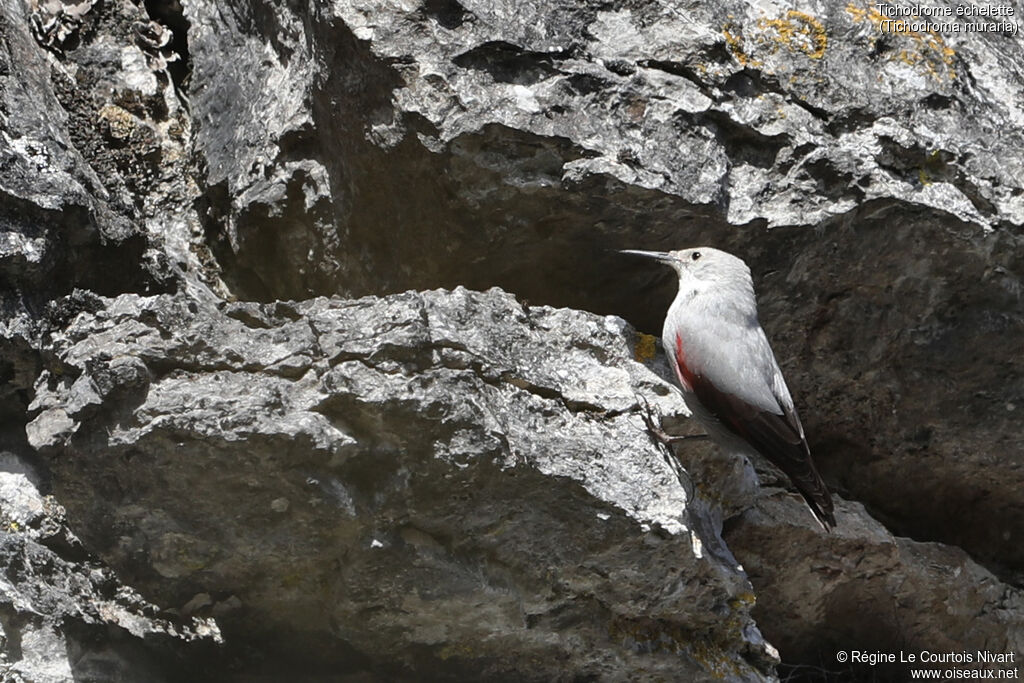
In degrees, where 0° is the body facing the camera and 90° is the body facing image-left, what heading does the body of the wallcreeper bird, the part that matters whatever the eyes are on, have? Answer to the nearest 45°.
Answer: approximately 90°
